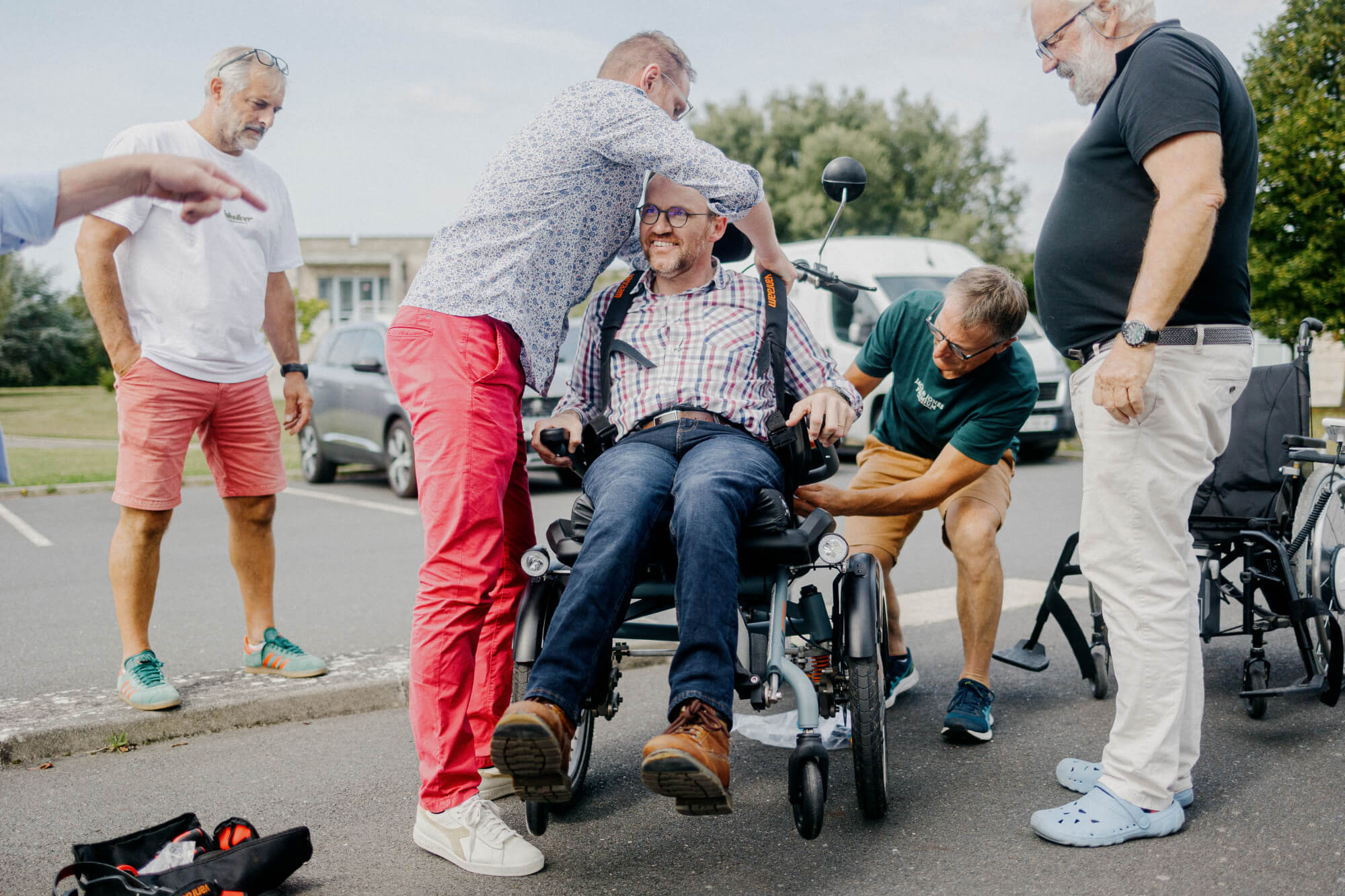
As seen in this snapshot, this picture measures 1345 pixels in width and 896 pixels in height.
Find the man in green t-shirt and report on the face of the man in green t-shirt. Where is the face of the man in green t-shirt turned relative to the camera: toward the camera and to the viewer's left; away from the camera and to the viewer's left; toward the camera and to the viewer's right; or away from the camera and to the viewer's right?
toward the camera and to the viewer's left

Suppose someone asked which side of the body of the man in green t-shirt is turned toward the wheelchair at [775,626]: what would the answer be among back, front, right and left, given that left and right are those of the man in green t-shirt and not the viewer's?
front

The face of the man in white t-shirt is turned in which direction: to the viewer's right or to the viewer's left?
to the viewer's right

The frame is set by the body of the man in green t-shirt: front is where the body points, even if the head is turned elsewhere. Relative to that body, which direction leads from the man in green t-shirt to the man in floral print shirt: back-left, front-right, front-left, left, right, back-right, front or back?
front

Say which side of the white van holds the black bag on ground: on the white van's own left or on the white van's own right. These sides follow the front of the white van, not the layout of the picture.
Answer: on the white van's own right

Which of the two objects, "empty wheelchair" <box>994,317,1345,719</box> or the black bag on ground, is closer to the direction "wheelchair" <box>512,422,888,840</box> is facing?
the black bag on ground

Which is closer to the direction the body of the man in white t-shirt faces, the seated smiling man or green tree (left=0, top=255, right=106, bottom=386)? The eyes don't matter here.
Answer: the seated smiling man

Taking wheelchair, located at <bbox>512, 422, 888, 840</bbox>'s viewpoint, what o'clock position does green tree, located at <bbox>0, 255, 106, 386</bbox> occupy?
The green tree is roughly at 5 o'clock from the wheelchair.

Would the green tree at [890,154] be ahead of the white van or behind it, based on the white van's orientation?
behind

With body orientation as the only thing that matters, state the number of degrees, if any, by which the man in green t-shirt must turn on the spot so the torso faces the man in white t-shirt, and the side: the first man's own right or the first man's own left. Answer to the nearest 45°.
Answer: approximately 45° to the first man's own right

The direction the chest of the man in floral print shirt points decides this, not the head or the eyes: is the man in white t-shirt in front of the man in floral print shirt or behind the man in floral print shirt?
behind

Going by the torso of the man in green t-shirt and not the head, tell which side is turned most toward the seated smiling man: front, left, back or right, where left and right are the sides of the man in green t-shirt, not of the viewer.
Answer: front

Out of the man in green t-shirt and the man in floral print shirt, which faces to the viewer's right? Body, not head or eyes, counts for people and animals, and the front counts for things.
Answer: the man in floral print shirt

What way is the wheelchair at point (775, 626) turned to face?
toward the camera

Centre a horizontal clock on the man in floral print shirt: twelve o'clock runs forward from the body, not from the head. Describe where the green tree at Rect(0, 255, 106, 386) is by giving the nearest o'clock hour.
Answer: The green tree is roughly at 8 o'clock from the man in floral print shirt.

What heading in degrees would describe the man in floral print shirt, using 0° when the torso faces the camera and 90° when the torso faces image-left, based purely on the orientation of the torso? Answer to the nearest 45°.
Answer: approximately 270°

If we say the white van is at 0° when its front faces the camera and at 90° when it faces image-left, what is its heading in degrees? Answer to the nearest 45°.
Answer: approximately 315°

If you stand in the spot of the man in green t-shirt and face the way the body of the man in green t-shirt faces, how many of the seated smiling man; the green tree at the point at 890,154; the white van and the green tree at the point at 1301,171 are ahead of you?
1
